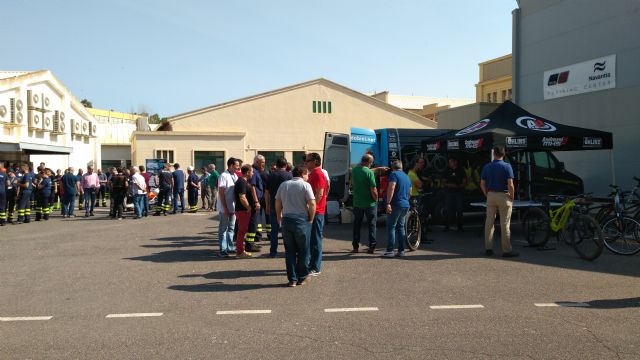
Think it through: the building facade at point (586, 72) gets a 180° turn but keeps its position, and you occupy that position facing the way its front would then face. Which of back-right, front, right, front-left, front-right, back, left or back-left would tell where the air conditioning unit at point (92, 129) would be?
back-left

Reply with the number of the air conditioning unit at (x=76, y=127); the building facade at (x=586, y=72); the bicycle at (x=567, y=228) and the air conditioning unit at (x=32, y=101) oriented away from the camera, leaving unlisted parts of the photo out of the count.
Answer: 0

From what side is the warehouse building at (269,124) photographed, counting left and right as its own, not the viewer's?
front

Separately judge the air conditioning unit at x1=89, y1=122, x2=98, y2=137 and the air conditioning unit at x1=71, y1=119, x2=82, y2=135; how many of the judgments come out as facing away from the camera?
0

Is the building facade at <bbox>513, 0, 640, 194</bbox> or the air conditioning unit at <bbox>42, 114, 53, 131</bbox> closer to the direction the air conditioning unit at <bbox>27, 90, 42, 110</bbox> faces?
the building facade

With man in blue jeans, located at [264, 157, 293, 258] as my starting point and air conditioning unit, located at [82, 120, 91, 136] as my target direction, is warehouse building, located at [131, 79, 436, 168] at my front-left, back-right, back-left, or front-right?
front-right

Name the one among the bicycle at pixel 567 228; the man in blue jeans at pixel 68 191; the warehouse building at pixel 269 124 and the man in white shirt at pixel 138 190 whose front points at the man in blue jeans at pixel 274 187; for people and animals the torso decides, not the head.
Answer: the warehouse building

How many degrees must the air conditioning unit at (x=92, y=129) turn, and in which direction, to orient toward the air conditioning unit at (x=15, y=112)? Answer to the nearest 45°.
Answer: approximately 45° to its right

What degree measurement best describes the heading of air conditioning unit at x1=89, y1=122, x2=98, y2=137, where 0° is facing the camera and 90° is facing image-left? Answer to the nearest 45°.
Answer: approximately 315°

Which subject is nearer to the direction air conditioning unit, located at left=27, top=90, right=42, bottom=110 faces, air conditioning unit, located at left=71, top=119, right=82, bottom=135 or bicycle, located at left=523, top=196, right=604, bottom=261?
the bicycle
